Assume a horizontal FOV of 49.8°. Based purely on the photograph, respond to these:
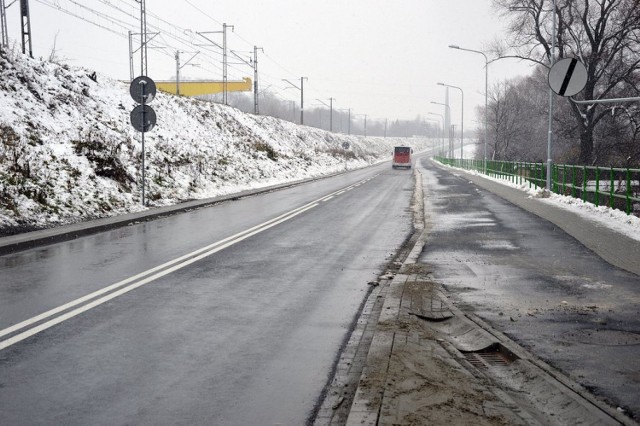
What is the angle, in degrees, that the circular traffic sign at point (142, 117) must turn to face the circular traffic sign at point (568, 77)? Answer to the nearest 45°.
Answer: approximately 135° to its right

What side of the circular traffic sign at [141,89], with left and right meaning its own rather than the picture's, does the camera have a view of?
back

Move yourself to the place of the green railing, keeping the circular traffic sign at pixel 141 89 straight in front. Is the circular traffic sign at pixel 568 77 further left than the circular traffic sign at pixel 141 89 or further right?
left

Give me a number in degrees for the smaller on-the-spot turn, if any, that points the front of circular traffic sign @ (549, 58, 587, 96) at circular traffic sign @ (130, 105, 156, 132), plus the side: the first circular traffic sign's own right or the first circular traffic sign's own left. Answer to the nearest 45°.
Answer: approximately 90° to the first circular traffic sign's own right

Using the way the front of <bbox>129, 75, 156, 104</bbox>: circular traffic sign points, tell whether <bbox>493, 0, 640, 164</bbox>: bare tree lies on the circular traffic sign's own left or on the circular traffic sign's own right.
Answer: on the circular traffic sign's own right

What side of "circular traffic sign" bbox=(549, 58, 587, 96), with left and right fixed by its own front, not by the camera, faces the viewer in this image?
front

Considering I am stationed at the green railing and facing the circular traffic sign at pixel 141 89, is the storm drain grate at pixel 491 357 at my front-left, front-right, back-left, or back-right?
front-left

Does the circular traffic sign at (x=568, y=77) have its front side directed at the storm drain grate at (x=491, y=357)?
yes

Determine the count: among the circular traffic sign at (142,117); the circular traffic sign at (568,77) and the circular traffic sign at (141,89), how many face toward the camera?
1

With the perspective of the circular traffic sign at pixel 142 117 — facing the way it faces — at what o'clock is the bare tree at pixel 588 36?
The bare tree is roughly at 2 o'clock from the circular traffic sign.

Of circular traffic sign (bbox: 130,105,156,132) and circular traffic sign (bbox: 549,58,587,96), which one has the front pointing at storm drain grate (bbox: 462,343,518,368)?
circular traffic sign (bbox: 549,58,587,96)

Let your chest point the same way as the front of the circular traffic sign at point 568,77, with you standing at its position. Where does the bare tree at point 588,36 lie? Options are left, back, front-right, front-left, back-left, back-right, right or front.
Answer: back

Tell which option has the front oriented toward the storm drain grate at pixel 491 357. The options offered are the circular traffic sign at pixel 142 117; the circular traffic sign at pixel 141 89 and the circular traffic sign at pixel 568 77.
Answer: the circular traffic sign at pixel 568 77
